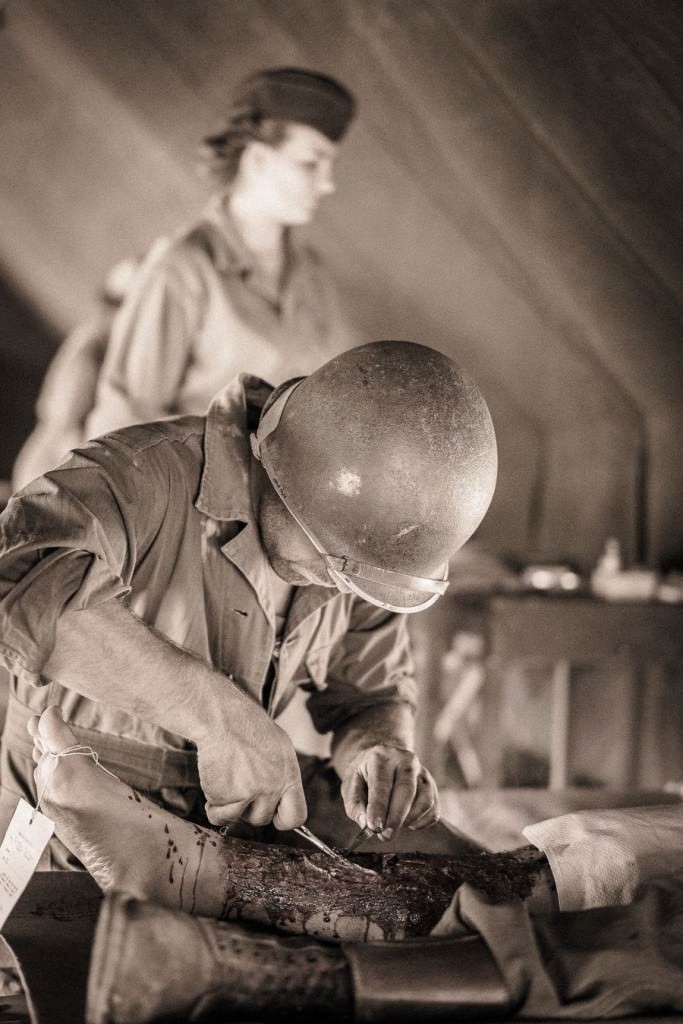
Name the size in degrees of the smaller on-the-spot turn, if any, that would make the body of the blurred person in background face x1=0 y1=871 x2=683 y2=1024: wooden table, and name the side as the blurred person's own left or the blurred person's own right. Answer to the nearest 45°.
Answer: approximately 45° to the blurred person's own right

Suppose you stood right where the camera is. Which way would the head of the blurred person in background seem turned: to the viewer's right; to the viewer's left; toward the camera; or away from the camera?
to the viewer's right

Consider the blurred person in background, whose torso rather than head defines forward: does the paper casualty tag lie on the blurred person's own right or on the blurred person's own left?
on the blurred person's own right

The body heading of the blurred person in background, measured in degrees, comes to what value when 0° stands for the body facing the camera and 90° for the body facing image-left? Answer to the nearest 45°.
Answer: approximately 315°
